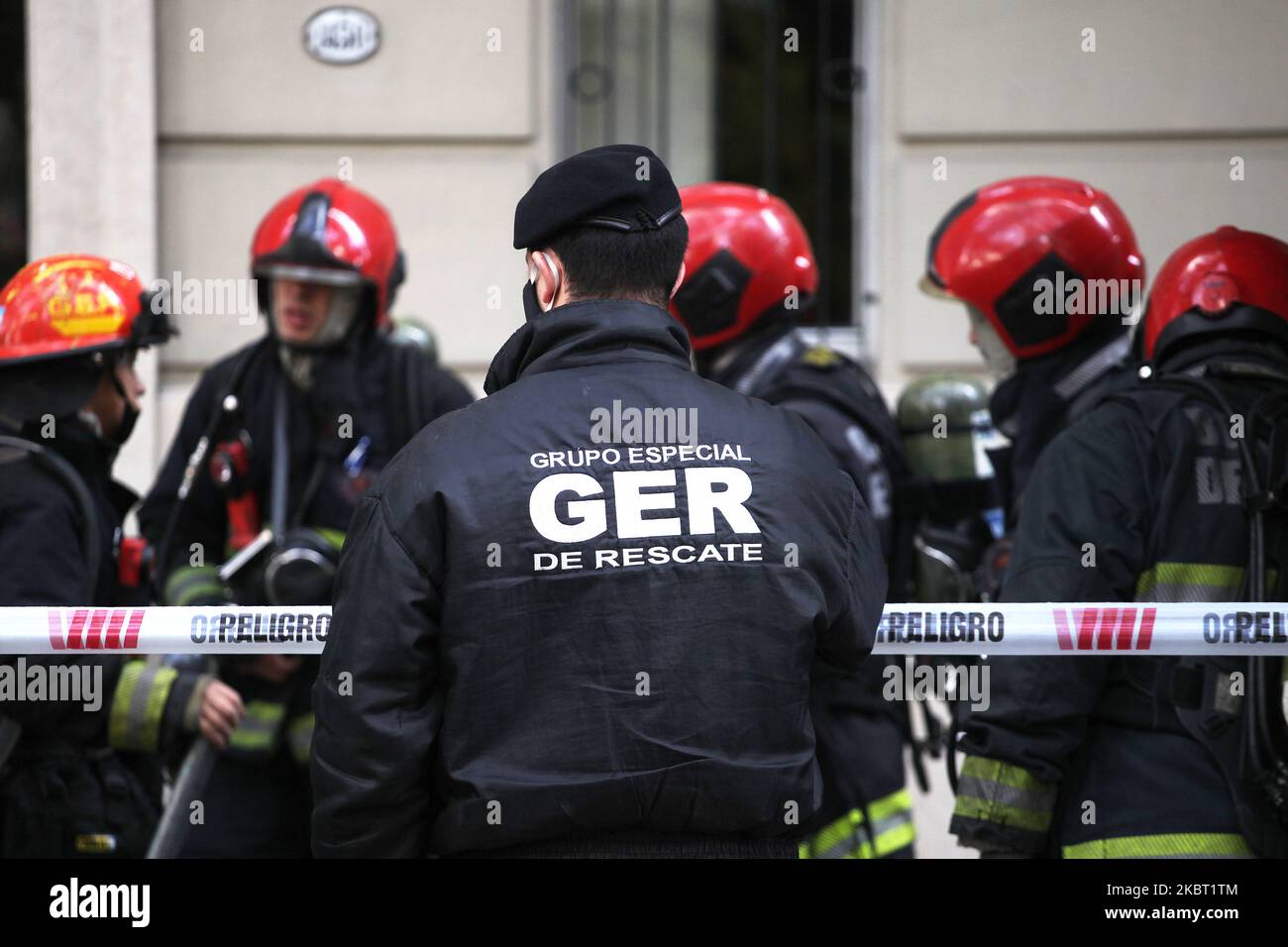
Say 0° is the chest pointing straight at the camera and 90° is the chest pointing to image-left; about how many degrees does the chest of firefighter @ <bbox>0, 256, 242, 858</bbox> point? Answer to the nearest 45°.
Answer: approximately 270°

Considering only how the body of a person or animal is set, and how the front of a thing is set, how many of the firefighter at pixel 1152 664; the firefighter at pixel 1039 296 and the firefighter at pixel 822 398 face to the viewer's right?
0

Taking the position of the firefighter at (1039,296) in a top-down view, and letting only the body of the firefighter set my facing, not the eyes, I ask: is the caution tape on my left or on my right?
on my left

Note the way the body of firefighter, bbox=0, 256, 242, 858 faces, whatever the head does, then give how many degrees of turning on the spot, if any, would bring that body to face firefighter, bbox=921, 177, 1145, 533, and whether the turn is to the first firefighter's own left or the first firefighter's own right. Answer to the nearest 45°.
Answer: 0° — they already face them

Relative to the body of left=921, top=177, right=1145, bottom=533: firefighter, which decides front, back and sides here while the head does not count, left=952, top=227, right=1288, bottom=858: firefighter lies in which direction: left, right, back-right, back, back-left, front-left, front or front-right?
left

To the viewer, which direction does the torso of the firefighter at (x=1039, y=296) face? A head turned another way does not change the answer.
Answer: to the viewer's left

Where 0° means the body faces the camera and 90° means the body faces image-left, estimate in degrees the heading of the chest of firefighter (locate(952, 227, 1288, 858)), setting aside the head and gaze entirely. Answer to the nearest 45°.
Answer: approximately 135°
